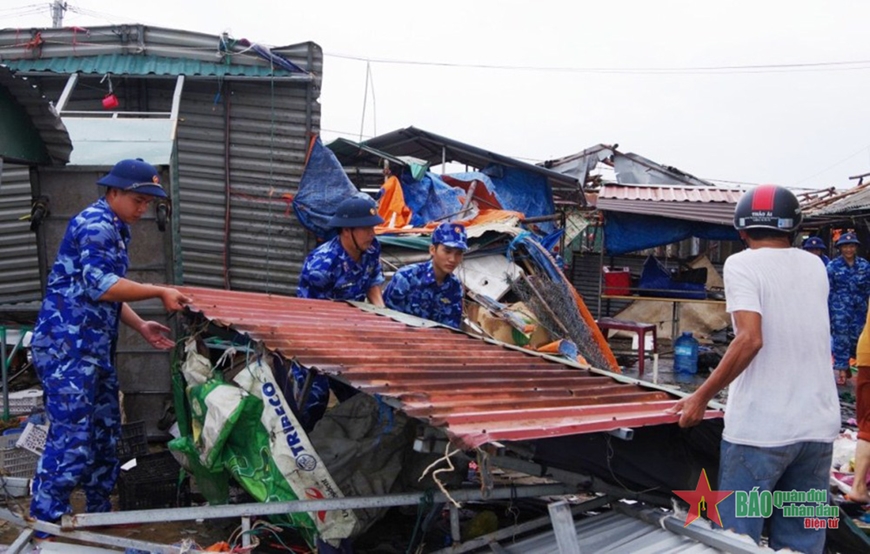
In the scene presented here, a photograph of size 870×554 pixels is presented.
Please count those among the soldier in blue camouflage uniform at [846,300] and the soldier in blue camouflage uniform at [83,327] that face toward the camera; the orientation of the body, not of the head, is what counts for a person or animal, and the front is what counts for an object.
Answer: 1

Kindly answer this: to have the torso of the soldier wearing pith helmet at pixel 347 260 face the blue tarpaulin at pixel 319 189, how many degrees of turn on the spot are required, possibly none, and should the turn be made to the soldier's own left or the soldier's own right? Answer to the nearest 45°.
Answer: approximately 135° to the soldier's own left

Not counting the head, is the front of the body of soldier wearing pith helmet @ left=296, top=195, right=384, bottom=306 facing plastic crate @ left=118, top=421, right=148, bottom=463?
no

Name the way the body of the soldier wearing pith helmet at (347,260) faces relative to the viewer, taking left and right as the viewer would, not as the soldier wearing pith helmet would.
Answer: facing the viewer and to the right of the viewer

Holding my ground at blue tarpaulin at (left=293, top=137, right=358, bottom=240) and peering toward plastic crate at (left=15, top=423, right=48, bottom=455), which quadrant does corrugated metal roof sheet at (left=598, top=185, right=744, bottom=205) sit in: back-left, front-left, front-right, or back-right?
back-left

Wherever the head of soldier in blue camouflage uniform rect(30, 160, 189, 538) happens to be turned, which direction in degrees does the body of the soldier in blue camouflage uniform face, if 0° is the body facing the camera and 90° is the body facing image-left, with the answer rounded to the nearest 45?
approximately 270°

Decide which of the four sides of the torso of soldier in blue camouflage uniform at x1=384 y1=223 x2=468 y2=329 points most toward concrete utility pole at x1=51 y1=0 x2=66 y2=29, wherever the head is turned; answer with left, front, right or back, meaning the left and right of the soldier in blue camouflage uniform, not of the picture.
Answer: back

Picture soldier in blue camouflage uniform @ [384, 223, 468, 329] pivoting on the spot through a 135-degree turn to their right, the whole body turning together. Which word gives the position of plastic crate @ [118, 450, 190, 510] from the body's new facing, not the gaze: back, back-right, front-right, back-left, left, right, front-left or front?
front-left

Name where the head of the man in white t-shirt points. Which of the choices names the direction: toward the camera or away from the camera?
away from the camera

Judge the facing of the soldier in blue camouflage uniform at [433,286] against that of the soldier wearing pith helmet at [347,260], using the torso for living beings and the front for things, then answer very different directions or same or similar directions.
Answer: same or similar directions

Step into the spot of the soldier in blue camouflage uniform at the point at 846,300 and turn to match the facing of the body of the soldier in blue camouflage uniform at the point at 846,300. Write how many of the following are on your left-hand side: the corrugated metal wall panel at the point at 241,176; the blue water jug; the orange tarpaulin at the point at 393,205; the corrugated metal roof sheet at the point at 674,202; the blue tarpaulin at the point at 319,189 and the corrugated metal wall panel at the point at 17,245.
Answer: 0

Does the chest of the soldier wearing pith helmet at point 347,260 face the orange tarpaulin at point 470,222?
no

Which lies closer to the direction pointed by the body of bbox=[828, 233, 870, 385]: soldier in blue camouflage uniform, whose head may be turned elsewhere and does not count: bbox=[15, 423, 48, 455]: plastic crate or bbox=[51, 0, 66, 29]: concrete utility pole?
the plastic crate

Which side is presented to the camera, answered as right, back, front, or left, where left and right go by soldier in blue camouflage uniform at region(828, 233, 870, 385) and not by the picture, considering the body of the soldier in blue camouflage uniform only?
front

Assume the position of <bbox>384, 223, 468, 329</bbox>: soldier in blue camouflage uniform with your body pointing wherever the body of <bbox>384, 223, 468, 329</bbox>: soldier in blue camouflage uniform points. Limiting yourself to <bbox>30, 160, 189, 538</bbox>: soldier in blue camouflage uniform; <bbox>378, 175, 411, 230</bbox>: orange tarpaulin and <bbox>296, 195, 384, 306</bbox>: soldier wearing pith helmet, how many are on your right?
2

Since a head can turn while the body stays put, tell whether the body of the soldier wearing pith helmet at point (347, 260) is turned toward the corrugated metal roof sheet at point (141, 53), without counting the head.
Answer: no

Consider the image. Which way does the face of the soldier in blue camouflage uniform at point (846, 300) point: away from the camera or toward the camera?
toward the camera
